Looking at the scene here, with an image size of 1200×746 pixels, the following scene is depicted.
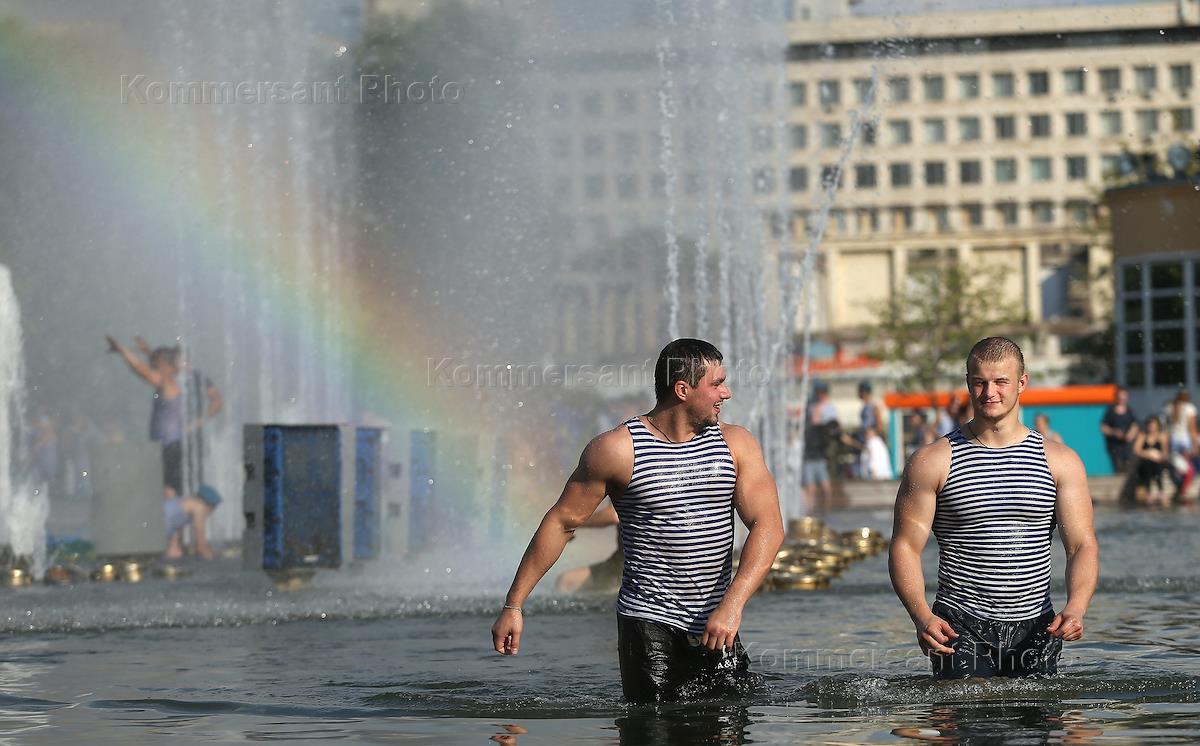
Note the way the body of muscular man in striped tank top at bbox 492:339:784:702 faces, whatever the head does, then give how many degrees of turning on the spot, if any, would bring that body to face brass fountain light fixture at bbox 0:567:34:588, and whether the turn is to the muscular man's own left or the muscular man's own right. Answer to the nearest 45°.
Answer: approximately 180°

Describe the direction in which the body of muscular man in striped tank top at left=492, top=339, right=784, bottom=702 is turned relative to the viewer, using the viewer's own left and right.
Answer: facing the viewer and to the right of the viewer

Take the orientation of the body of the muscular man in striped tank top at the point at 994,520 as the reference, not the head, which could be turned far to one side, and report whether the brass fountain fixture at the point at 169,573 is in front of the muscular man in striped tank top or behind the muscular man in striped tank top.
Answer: behind

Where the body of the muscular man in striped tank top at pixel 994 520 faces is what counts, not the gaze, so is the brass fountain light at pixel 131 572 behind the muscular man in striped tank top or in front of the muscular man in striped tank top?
behind

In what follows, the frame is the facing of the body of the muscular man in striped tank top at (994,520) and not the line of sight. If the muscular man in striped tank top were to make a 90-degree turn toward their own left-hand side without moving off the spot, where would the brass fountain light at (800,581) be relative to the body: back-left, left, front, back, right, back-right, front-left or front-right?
left

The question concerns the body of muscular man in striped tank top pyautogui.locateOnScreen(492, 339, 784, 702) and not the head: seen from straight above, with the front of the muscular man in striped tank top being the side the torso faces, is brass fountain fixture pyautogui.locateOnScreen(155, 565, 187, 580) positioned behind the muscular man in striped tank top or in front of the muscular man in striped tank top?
behind

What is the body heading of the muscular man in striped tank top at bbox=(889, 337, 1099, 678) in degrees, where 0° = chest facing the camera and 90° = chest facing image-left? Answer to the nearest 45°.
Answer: approximately 0°

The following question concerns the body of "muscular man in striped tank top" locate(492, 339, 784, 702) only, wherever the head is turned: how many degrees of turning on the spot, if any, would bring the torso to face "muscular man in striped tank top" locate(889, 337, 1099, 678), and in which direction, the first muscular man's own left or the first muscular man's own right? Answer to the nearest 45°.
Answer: approximately 45° to the first muscular man's own left

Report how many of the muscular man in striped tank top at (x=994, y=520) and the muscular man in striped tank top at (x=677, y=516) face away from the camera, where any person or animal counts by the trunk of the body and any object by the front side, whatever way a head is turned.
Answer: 0

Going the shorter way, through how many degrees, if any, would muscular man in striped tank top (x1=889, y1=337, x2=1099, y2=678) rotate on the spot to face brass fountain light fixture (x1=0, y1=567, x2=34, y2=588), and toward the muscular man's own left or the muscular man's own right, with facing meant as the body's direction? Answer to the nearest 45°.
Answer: approximately 135° to the muscular man's own right

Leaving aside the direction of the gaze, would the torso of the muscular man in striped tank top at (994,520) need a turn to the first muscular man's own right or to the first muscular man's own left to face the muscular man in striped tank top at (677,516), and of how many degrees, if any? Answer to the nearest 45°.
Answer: approximately 90° to the first muscular man's own right
